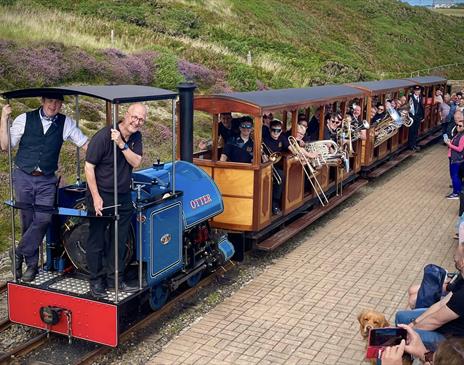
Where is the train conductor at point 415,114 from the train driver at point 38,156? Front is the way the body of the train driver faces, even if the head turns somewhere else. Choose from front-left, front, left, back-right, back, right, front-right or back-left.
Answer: back-left

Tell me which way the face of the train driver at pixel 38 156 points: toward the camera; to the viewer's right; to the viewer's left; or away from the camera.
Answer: toward the camera

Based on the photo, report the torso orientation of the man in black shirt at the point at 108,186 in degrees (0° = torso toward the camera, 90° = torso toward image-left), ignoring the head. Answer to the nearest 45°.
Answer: approximately 315°

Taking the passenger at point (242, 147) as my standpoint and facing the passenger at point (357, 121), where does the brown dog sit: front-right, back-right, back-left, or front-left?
back-right

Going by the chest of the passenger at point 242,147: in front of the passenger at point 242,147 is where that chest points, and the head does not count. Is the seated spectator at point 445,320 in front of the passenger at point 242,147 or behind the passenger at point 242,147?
in front

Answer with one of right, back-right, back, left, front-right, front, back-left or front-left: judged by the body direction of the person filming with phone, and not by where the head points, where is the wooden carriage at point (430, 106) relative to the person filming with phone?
front-right

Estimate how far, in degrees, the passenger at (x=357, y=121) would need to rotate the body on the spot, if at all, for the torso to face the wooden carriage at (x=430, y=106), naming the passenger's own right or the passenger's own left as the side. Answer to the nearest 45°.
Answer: approximately 135° to the passenger's own left

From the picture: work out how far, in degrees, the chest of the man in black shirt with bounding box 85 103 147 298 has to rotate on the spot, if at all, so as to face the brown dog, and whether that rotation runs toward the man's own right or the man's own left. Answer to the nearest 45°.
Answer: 0° — they already face it

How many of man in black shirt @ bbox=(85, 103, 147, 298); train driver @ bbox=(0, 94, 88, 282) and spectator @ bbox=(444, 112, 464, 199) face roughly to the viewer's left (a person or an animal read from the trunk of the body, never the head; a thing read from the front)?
1

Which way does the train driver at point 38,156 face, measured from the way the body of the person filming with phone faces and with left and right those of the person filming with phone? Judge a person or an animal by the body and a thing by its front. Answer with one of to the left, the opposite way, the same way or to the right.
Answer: the opposite way

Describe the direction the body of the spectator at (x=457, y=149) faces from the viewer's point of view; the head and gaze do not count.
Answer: to the viewer's left

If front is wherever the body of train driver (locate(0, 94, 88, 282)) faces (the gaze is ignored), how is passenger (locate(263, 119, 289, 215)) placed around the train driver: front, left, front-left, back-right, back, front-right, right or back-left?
back-left

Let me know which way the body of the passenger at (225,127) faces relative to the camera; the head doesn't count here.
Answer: toward the camera

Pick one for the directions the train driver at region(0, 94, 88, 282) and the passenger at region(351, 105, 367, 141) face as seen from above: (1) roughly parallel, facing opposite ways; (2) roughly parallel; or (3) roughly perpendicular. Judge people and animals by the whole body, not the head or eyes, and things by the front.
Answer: roughly parallel
